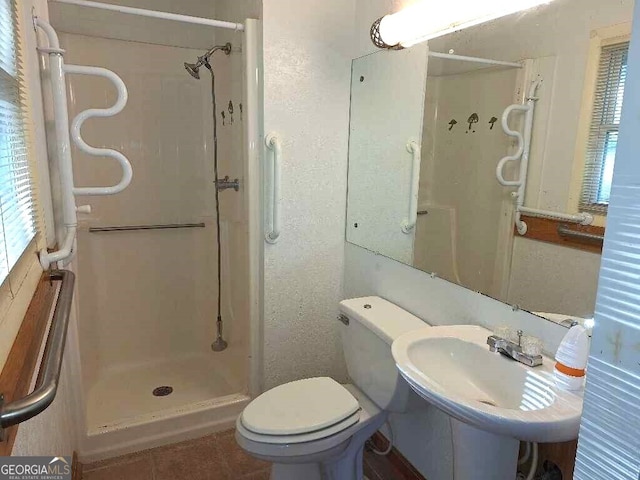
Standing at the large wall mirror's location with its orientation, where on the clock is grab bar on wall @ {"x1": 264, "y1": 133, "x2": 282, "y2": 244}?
The grab bar on wall is roughly at 2 o'clock from the large wall mirror.

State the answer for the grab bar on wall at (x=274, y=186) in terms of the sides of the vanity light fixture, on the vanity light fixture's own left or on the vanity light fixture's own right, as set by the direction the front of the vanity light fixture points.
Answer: on the vanity light fixture's own right

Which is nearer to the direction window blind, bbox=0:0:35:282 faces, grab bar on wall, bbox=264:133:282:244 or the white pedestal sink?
the white pedestal sink

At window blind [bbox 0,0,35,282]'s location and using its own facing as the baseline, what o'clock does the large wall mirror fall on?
The large wall mirror is roughly at 11 o'clock from the window blind.

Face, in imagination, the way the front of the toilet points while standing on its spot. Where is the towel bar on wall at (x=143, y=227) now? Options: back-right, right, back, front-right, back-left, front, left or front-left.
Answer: right

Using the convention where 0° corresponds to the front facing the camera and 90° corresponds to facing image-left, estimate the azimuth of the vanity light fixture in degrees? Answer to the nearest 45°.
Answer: approximately 45°

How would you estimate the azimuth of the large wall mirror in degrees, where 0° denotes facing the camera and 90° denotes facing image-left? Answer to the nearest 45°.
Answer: approximately 45°

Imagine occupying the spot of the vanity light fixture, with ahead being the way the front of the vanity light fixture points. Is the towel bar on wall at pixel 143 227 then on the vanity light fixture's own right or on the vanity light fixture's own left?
on the vanity light fixture's own right

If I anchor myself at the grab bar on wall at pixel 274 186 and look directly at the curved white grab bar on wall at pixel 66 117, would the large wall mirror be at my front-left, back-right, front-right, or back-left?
back-left
